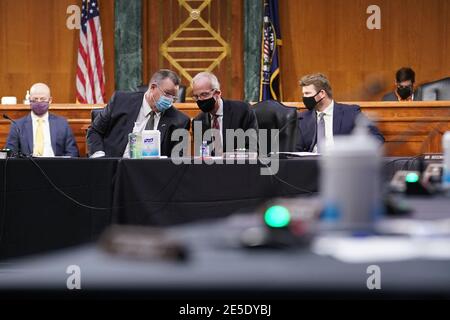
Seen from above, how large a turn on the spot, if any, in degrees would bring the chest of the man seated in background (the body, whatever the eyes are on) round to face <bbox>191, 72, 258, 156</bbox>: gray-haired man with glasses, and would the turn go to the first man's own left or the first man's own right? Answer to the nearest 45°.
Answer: approximately 45° to the first man's own right

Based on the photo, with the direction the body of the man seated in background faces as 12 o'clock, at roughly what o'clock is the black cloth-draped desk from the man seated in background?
The black cloth-draped desk is roughly at 1 o'clock from the man seated in background.

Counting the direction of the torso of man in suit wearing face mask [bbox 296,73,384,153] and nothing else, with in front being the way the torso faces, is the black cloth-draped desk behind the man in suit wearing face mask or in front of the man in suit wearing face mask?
in front

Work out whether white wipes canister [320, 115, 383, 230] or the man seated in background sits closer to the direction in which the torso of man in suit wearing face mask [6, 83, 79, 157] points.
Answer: the white wipes canister

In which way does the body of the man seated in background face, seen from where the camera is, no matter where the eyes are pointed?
toward the camera

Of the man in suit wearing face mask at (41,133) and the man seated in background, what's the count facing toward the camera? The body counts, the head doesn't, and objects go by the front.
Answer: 2

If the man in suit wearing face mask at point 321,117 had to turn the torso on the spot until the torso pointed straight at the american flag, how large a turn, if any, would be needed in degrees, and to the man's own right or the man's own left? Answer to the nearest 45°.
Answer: approximately 90° to the man's own right

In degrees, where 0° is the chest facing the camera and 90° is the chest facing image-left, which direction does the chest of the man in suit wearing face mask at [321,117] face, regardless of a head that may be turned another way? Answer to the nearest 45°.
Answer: approximately 45°

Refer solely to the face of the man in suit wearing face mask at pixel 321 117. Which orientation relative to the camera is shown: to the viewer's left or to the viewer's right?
to the viewer's left

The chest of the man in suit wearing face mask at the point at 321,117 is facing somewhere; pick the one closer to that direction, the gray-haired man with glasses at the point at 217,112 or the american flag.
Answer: the gray-haired man with glasses
